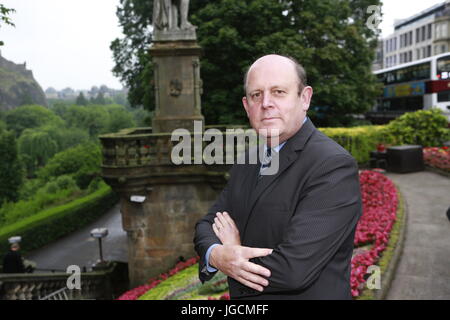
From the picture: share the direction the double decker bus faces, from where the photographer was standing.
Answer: facing away from the viewer and to the left of the viewer

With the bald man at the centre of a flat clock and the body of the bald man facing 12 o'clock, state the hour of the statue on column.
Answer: The statue on column is roughly at 4 o'clock from the bald man.

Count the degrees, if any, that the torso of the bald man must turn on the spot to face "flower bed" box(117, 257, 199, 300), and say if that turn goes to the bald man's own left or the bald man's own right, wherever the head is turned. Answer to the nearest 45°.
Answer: approximately 135° to the bald man's own right

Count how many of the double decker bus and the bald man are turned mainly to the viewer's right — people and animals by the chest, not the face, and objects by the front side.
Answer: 0

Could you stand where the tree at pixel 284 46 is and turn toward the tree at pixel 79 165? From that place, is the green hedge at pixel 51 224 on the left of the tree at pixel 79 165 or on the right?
left

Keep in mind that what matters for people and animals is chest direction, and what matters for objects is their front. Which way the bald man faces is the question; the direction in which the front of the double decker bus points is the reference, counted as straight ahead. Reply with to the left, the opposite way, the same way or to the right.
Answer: to the left

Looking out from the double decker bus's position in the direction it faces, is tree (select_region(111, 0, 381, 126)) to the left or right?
on its left

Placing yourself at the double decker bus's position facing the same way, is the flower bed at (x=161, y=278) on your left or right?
on your left
